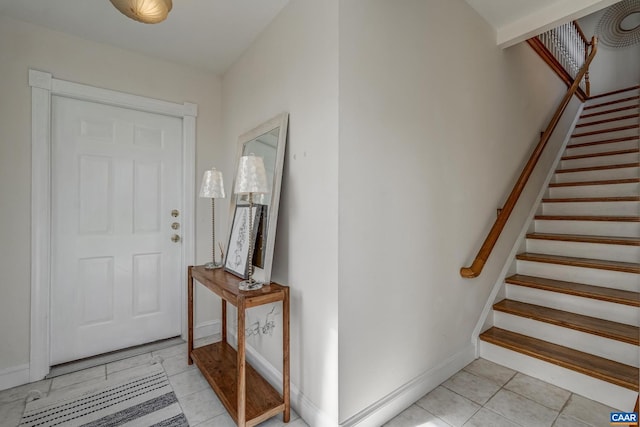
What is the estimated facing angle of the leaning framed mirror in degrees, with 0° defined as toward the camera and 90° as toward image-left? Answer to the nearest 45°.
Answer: approximately 45°

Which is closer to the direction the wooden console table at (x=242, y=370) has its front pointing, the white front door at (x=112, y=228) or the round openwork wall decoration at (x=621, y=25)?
the white front door

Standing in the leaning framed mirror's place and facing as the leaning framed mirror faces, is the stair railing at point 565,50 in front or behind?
behind

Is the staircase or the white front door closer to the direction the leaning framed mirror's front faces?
the white front door

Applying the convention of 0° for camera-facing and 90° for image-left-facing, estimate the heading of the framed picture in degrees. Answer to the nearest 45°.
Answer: approximately 45°
